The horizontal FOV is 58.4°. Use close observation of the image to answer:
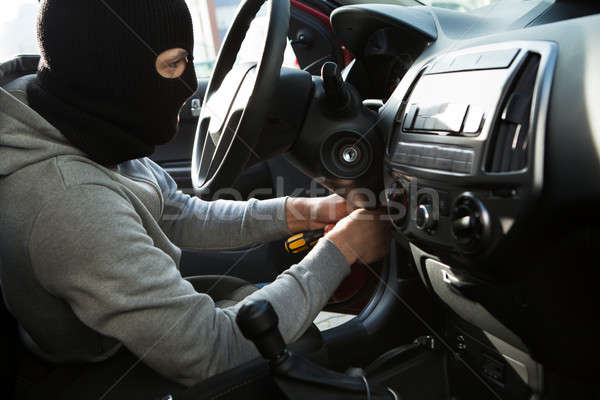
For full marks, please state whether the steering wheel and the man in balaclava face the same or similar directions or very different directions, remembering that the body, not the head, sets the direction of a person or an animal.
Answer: very different directions

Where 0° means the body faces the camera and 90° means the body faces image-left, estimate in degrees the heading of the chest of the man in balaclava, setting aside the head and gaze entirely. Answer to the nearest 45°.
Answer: approximately 270°

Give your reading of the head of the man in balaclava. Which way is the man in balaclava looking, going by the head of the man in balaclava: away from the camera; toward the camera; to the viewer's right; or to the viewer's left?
to the viewer's right

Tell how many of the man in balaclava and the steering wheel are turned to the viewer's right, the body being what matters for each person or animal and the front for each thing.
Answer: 1

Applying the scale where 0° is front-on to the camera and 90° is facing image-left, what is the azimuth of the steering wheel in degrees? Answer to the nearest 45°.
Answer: approximately 90°

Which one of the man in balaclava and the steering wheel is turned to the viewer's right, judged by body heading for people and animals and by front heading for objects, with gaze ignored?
the man in balaclava
